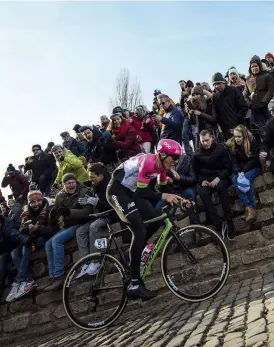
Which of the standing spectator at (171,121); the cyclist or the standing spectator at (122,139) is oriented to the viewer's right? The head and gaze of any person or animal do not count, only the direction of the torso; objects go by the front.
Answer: the cyclist

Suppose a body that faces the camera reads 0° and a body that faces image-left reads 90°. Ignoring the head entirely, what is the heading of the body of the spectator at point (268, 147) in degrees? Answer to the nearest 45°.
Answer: approximately 45°

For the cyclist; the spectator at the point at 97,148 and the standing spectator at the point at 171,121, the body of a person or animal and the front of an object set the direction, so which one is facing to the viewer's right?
the cyclist

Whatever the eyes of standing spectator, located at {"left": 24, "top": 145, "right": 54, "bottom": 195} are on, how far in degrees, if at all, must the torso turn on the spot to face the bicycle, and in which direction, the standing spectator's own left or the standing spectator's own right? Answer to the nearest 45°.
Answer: approximately 45° to the standing spectator's own left

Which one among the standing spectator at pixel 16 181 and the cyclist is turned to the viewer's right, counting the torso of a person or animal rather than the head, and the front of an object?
the cyclist

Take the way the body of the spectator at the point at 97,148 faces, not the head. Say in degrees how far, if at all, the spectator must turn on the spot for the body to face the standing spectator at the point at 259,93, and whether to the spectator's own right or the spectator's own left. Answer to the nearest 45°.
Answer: approximately 90° to the spectator's own left

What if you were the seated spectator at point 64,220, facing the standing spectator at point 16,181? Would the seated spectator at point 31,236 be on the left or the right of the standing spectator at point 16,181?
left
